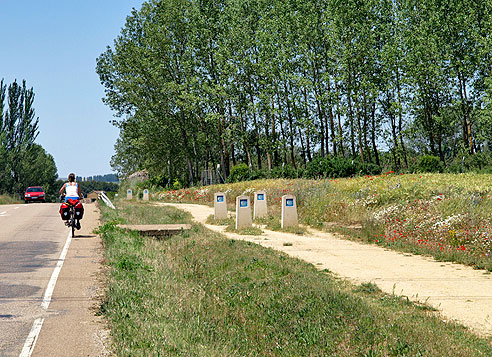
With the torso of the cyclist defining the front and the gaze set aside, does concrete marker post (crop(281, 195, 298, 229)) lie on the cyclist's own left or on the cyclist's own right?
on the cyclist's own right

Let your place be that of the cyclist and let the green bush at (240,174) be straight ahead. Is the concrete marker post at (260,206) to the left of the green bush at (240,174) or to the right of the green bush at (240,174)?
right

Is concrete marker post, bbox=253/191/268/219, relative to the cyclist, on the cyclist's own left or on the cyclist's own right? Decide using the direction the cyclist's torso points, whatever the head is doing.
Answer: on the cyclist's own right

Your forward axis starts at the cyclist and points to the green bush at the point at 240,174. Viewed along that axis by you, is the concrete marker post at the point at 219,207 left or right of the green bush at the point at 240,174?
right

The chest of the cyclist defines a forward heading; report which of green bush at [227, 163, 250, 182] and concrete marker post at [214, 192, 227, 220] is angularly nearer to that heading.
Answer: the green bush

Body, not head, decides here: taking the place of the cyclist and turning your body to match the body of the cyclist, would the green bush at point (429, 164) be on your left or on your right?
on your right

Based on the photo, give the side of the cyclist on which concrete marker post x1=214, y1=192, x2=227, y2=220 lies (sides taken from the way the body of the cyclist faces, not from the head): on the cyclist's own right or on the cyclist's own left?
on the cyclist's own right

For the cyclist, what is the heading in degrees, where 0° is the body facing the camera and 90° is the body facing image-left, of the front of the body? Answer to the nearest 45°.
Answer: approximately 180°

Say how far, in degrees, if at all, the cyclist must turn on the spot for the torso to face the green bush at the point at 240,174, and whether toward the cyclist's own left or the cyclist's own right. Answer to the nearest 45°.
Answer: approximately 45° to the cyclist's own right
